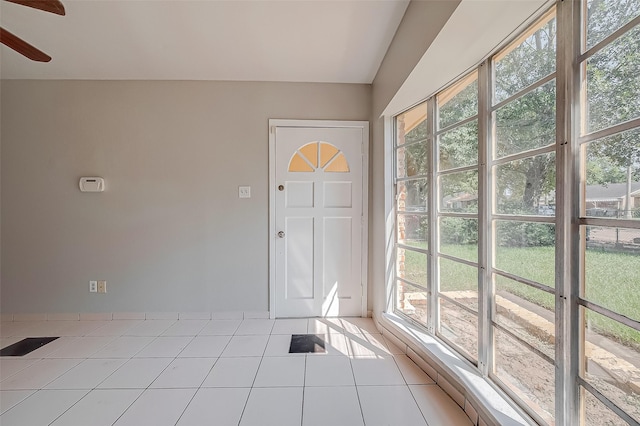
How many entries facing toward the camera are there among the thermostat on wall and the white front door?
2

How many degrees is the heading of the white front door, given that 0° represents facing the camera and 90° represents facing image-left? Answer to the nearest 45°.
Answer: approximately 0°
